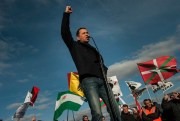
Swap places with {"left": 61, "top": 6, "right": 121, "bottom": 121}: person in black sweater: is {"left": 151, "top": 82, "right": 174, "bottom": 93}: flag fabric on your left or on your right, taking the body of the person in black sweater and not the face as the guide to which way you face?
on your left

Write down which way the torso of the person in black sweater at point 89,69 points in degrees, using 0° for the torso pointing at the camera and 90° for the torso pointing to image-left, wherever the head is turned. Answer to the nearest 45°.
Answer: approximately 315°

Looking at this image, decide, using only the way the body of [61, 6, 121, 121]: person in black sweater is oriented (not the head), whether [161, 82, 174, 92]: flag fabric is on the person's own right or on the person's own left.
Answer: on the person's own left
